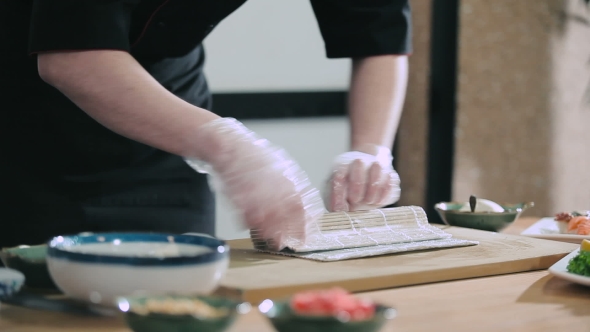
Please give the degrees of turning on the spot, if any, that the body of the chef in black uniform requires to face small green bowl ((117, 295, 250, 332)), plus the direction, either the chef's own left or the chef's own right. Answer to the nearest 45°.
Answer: approximately 45° to the chef's own right

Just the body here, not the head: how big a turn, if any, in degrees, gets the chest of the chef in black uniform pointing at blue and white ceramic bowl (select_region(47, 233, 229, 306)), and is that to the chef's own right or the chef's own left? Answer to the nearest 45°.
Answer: approximately 45° to the chef's own right

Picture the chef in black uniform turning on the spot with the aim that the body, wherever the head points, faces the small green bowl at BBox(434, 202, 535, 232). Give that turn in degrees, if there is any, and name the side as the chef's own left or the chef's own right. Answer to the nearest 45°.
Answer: approximately 45° to the chef's own left

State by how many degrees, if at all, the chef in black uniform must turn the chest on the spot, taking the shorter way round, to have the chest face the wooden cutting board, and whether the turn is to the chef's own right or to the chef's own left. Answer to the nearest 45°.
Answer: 0° — they already face it

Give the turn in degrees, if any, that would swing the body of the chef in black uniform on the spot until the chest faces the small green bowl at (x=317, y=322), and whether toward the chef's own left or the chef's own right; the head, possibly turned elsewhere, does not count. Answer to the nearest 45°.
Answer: approximately 45° to the chef's own right

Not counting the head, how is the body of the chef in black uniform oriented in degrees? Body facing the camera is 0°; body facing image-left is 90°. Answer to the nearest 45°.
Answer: approximately 315°

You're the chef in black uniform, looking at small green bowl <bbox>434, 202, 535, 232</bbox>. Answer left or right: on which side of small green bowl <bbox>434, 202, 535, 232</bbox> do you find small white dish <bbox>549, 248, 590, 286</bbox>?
right

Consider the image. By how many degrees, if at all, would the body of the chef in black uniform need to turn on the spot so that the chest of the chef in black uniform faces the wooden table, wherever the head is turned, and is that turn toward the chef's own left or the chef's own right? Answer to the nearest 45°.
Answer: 0° — they already face it
